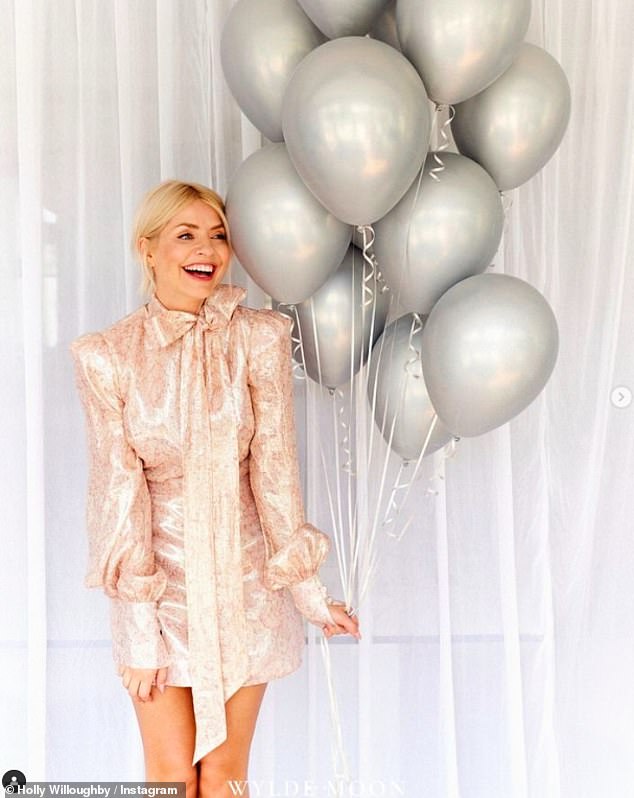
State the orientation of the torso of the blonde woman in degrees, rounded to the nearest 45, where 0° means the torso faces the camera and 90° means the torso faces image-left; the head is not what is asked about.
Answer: approximately 0°

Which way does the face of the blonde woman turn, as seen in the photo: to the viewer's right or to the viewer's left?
to the viewer's right
